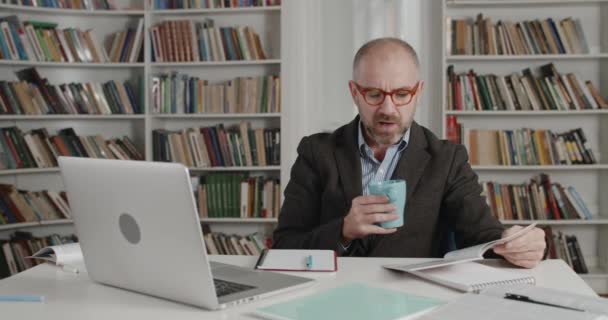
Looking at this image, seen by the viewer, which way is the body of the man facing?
toward the camera

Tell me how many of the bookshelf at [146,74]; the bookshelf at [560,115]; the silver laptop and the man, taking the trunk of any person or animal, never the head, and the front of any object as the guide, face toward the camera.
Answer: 3

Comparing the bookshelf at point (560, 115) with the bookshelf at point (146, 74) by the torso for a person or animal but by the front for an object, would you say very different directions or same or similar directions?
same or similar directions

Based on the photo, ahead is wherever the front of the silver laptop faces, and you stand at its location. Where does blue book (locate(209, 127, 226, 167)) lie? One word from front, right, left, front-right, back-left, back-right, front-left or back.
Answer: front-left

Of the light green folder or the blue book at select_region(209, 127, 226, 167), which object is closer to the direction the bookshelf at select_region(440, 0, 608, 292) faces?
the light green folder

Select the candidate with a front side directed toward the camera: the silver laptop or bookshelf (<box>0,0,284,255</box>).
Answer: the bookshelf

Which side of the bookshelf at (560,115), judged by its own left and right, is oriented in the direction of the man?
front

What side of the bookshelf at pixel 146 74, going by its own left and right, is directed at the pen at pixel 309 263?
front

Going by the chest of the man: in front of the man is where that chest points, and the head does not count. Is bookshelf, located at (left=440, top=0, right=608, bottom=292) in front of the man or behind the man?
behind

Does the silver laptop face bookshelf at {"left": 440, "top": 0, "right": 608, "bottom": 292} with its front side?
yes

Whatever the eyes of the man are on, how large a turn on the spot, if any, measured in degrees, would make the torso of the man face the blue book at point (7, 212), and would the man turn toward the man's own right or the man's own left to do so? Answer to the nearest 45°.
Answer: approximately 135° to the man's own right

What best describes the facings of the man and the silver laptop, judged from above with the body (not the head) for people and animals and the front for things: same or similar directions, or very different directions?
very different directions

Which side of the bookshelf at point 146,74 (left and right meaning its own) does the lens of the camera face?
front

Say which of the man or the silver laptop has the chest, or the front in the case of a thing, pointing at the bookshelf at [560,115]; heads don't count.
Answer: the silver laptop

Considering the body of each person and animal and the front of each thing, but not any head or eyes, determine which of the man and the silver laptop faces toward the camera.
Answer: the man

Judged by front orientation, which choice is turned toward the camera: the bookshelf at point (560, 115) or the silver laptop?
the bookshelf

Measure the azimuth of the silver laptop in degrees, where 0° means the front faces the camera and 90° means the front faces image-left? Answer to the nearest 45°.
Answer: approximately 225°

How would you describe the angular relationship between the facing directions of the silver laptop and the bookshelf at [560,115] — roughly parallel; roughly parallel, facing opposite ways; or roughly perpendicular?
roughly parallel, facing opposite ways

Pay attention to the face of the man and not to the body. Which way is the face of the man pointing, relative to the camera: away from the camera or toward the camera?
toward the camera
